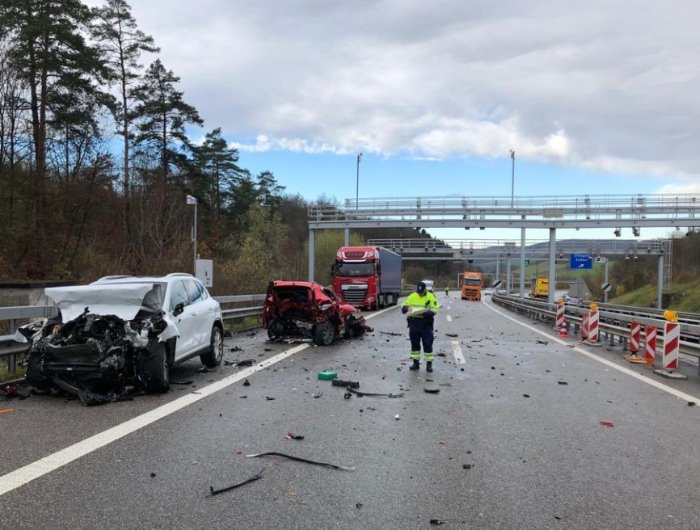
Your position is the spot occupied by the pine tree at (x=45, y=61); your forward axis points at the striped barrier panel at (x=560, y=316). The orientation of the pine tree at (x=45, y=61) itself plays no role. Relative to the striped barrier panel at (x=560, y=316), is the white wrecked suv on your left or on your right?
right

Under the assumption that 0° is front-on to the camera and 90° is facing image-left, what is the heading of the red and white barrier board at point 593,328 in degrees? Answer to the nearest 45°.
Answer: approximately 0°

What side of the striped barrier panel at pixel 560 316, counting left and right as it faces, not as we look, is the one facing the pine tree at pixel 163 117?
right

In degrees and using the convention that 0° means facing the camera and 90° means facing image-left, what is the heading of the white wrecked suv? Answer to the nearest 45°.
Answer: approximately 45°

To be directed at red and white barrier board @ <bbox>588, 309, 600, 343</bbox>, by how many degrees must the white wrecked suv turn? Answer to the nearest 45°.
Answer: approximately 135° to its left

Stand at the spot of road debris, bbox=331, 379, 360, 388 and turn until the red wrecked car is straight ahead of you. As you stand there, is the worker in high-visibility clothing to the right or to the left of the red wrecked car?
right
